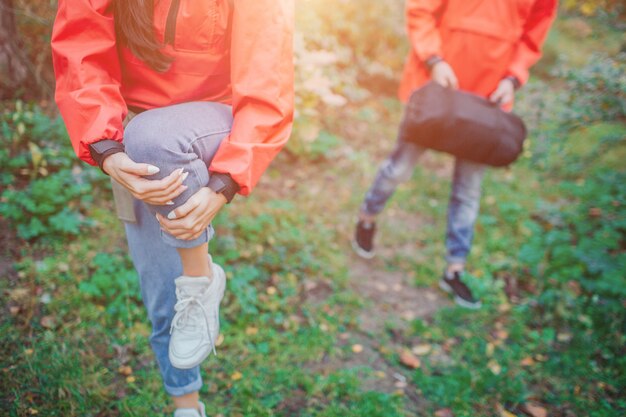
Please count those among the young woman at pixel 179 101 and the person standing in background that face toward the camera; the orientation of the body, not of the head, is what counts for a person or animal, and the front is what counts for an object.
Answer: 2

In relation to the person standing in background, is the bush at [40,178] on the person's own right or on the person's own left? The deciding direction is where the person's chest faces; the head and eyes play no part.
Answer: on the person's own right

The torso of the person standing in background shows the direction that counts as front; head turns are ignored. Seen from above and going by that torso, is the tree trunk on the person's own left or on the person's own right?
on the person's own right

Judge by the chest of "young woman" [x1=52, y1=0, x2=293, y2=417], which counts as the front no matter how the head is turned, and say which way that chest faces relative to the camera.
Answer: toward the camera

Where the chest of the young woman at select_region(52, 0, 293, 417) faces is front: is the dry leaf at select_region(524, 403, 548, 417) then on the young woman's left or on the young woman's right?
on the young woman's left

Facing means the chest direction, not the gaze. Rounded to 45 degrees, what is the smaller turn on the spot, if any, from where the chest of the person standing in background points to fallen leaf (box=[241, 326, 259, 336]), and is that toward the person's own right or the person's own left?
0° — they already face it
